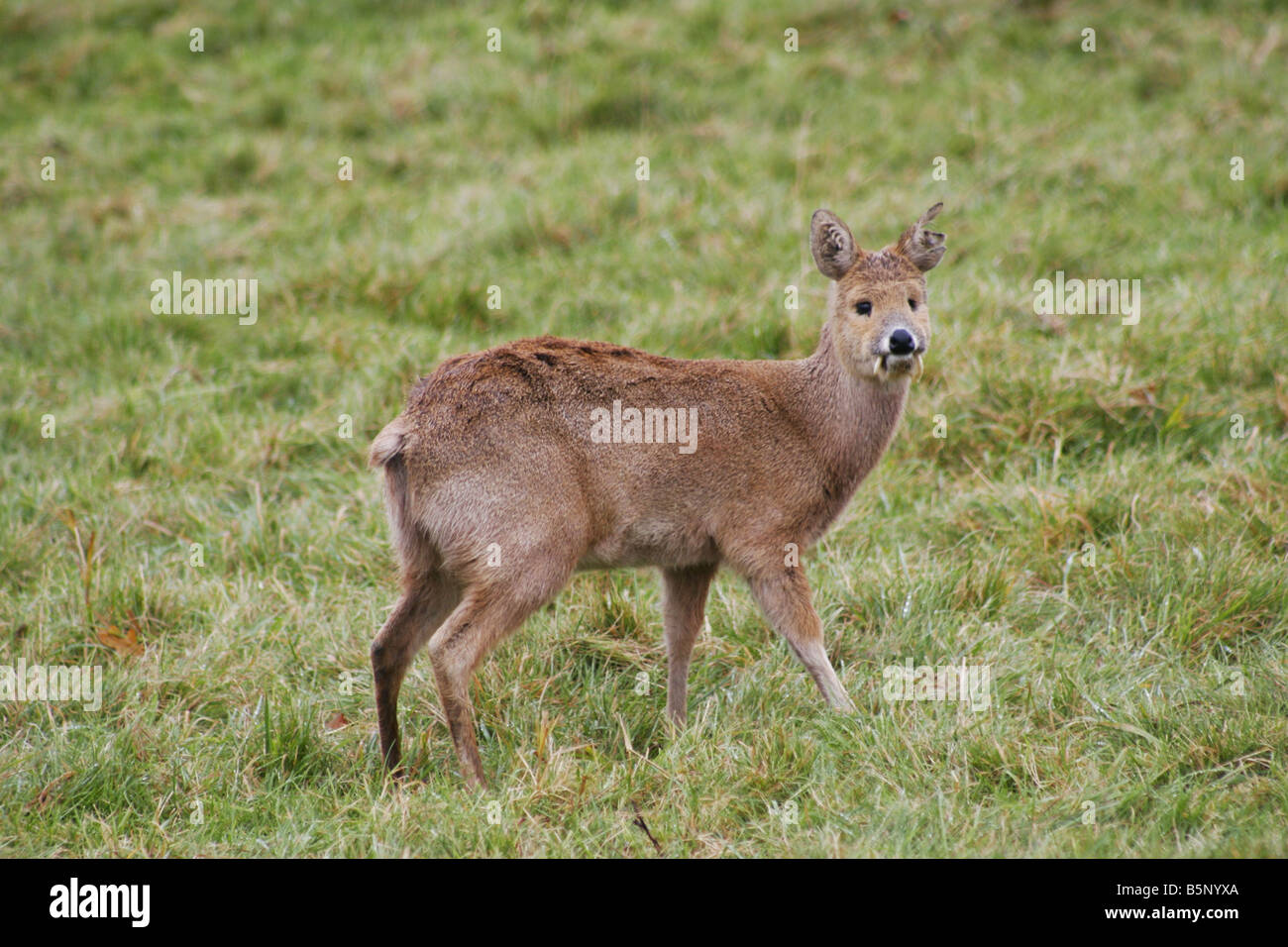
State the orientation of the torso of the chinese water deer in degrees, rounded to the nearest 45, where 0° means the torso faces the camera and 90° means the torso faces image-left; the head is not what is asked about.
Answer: approximately 270°
